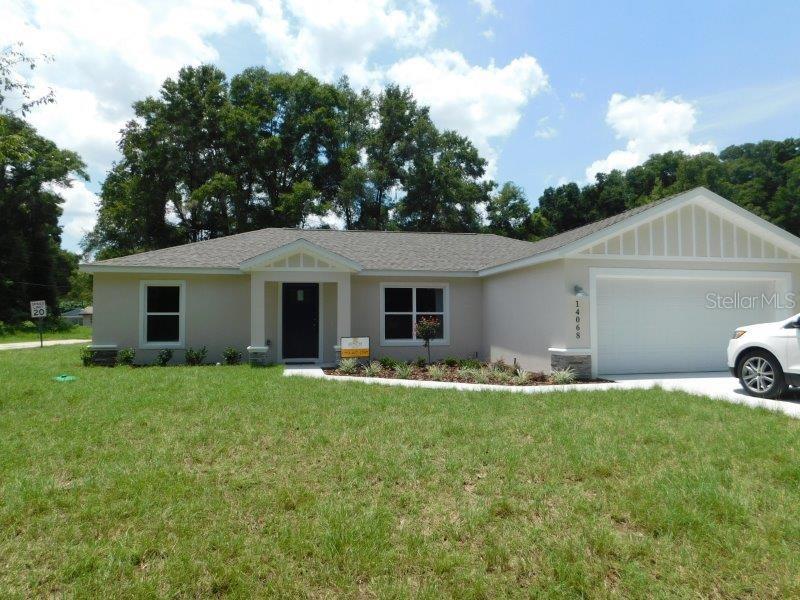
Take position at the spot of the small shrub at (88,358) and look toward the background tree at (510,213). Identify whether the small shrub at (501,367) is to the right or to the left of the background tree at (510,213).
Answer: right

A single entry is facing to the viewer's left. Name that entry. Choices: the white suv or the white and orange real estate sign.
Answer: the white suv

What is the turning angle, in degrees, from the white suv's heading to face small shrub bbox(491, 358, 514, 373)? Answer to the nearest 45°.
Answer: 0° — it already faces it

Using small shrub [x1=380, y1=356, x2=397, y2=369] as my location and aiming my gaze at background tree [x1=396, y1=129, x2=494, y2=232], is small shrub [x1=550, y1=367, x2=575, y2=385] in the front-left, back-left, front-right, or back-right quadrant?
back-right

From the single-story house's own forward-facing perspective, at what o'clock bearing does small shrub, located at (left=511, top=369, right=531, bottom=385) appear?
The small shrub is roughly at 12 o'clock from the single-story house.

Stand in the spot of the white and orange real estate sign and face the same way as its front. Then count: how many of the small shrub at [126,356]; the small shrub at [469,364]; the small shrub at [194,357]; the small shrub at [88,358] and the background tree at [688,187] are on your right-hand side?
3

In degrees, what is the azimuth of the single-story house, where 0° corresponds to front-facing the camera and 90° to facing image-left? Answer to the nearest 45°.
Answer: approximately 0°

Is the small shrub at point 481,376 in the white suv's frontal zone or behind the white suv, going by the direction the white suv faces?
frontal zone

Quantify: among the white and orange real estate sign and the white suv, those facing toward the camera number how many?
1

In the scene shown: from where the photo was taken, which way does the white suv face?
to the viewer's left

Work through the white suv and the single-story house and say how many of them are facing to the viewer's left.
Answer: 1

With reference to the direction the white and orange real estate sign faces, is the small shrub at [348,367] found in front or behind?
in front

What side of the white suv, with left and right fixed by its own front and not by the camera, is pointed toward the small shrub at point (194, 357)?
front

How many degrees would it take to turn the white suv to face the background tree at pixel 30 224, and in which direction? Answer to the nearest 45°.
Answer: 0° — it already faces it
